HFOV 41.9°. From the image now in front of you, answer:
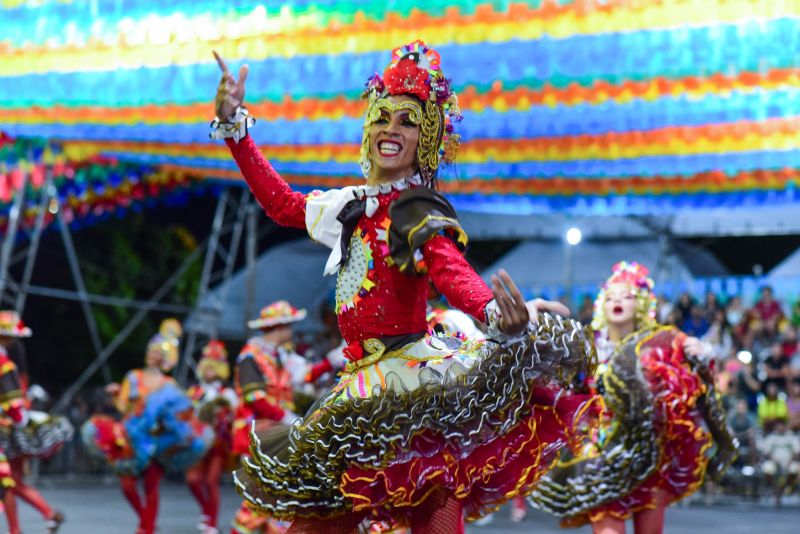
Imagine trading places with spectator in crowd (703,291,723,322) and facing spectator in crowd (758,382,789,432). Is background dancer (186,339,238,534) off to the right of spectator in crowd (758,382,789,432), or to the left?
right

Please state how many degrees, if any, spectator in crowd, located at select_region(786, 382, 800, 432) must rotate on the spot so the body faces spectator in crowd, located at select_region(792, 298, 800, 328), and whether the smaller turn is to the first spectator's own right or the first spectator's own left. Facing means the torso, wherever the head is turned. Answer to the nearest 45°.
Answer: approximately 180°

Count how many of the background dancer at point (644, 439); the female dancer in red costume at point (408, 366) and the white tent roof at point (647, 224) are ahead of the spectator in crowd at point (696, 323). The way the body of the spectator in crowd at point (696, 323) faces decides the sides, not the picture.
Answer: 2

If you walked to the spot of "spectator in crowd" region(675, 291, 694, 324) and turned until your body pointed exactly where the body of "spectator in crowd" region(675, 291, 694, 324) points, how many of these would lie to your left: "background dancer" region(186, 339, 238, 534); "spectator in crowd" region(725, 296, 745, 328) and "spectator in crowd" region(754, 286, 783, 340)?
2

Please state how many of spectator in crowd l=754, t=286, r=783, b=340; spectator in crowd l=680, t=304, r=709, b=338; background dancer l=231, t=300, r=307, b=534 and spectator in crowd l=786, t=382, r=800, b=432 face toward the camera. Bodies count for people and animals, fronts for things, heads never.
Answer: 3

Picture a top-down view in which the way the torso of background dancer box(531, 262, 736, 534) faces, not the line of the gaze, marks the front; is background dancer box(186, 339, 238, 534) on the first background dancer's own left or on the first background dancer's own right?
on the first background dancer's own right
